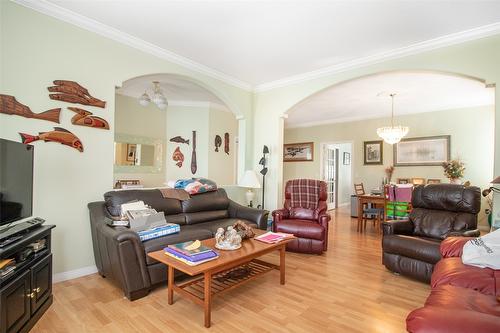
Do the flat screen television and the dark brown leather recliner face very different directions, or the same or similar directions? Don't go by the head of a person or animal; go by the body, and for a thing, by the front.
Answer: very different directions

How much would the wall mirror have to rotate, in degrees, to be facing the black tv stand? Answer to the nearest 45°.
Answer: approximately 45° to its right

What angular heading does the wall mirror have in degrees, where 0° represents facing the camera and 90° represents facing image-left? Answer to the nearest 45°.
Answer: approximately 315°

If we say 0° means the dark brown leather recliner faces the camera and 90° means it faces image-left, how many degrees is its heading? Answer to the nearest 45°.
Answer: approximately 45°

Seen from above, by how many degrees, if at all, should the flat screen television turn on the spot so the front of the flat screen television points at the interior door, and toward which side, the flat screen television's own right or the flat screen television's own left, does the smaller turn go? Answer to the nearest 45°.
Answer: approximately 45° to the flat screen television's own left

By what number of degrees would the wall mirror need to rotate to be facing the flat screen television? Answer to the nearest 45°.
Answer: approximately 45° to its right
